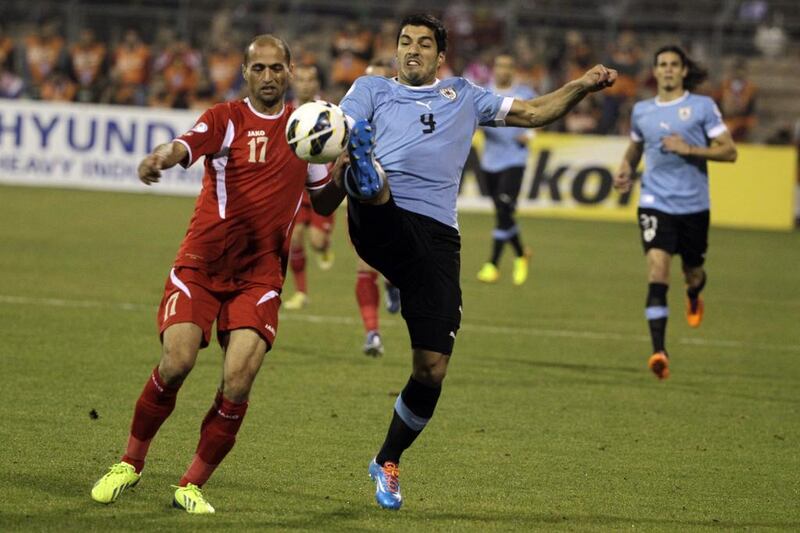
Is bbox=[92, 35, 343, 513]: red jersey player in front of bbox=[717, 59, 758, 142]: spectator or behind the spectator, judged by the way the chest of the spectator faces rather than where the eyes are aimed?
in front

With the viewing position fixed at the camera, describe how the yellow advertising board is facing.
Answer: facing the viewer

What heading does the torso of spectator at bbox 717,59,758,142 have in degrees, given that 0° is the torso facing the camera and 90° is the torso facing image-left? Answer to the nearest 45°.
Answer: approximately 0°

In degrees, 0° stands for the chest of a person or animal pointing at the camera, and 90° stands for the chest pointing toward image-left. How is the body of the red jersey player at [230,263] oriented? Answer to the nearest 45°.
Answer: approximately 0°

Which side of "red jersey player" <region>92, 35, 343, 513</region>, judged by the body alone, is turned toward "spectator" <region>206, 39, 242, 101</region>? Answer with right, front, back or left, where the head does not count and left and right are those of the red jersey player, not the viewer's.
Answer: back

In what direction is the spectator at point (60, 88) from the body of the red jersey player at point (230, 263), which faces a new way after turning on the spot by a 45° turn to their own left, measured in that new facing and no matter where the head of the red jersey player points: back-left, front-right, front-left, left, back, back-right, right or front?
back-left

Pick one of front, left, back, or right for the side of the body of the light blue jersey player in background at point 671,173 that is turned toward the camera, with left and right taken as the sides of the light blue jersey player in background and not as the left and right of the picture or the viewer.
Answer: front

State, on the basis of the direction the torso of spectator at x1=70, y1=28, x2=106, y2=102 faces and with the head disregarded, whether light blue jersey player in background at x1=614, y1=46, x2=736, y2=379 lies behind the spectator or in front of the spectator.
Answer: in front

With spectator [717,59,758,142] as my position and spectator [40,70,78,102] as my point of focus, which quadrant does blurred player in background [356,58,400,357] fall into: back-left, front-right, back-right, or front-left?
front-left

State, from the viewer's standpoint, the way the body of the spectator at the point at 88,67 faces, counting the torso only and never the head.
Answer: toward the camera

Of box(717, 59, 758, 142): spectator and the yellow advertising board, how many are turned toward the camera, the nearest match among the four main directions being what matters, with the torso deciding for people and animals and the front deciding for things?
2

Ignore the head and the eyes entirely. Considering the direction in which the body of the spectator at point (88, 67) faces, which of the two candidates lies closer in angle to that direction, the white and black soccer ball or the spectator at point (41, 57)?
the white and black soccer ball

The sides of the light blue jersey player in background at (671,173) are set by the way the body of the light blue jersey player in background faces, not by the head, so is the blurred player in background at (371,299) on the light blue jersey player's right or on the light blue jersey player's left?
on the light blue jersey player's right

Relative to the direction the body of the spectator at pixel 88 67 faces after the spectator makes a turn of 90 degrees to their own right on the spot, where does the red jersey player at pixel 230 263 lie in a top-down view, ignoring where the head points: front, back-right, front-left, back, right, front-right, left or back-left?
left
